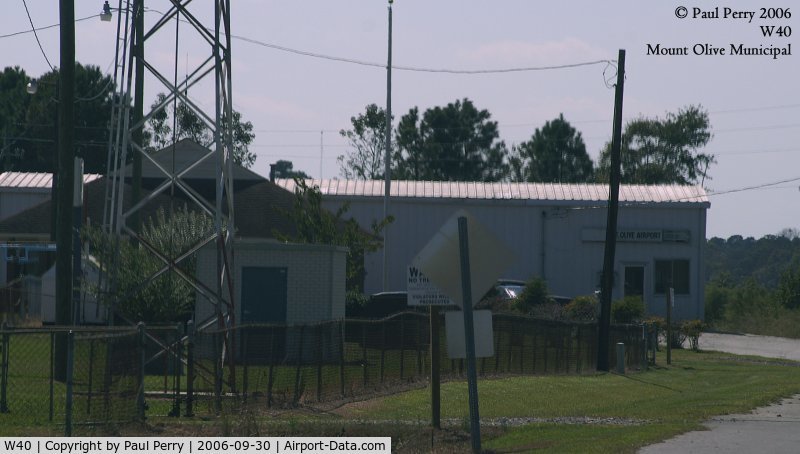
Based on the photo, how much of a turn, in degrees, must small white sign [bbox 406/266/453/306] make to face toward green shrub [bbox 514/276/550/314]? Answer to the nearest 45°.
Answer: approximately 180°

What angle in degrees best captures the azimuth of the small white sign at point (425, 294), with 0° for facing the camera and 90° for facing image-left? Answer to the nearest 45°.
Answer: approximately 0°

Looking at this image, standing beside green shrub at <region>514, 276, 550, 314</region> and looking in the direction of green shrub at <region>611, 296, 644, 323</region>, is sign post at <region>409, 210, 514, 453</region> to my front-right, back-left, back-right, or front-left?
back-right

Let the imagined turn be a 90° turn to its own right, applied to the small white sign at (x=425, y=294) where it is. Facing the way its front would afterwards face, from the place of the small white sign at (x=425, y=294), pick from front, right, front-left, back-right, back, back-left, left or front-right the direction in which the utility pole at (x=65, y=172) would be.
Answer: front-right

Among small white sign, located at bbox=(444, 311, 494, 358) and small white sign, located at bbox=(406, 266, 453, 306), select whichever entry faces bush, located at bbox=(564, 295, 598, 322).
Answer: small white sign, located at bbox=(444, 311, 494, 358)

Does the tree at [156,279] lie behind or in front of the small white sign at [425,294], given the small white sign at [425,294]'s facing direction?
behind

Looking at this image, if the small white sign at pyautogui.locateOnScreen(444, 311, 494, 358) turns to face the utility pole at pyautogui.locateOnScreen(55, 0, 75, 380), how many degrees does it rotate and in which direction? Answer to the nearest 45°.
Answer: approximately 45° to its left

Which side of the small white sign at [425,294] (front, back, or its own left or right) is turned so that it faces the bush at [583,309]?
back

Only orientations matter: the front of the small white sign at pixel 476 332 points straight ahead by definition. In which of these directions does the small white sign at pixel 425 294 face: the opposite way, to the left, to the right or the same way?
the opposite way

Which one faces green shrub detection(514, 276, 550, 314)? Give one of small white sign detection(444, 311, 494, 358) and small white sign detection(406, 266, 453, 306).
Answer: small white sign detection(444, 311, 494, 358)

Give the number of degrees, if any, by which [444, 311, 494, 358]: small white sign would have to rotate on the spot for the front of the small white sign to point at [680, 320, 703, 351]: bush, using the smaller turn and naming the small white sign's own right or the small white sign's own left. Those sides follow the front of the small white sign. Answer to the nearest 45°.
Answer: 0° — it already faces it

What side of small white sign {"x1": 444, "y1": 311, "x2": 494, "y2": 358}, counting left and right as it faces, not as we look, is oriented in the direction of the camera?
back

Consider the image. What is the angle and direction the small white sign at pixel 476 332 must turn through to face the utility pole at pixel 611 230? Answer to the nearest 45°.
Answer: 0° — it already faces it

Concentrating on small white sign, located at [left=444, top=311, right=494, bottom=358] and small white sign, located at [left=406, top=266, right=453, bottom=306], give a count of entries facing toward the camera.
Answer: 1
